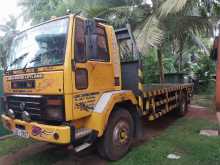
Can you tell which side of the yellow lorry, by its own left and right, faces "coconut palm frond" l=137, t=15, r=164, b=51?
back

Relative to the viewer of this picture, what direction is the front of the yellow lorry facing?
facing the viewer and to the left of the viewer
